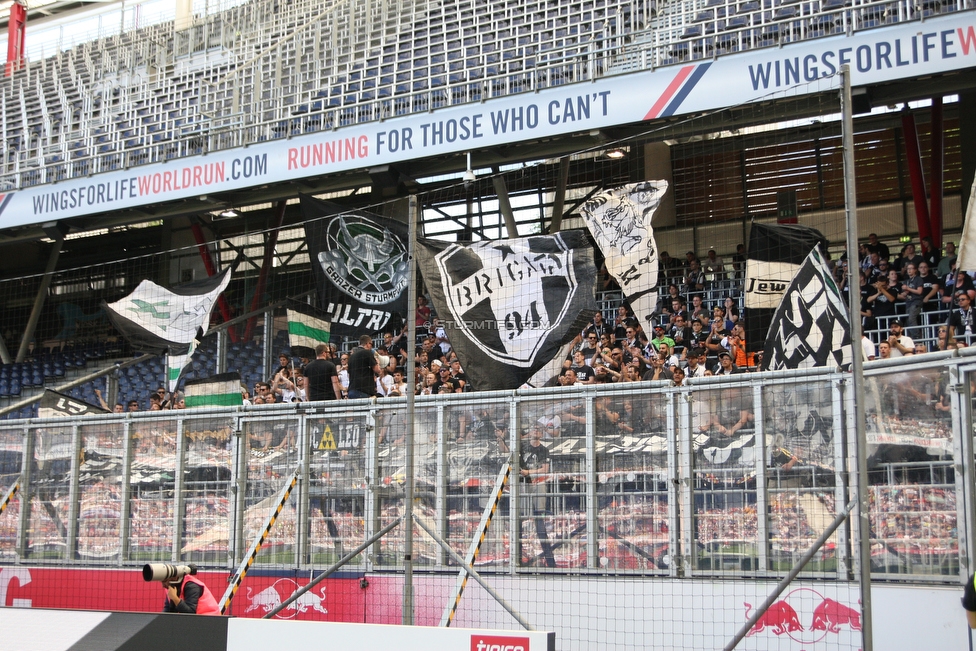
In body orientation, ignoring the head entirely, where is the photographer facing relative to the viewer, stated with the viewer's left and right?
facing to the left of the viewer

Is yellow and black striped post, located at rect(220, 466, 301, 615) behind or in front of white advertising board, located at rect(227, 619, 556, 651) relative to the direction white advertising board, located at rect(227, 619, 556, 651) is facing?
behind

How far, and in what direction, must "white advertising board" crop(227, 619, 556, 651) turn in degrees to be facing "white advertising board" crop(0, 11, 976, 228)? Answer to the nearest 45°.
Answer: approximately 180°

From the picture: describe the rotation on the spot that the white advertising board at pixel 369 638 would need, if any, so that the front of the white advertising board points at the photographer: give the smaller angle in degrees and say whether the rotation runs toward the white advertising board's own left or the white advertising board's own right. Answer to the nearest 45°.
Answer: approximately 135° to the white advertising board's own right

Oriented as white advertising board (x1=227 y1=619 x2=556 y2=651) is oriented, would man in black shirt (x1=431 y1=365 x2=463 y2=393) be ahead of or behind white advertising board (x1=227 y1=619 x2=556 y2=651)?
behind
